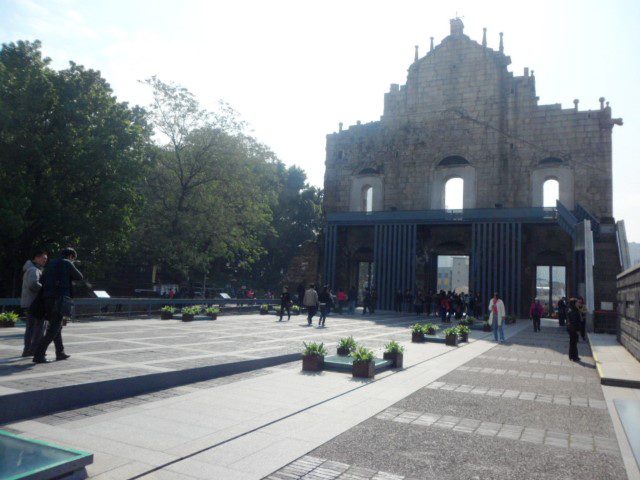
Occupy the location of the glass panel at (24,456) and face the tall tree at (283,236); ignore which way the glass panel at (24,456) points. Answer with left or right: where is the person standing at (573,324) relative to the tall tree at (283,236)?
right

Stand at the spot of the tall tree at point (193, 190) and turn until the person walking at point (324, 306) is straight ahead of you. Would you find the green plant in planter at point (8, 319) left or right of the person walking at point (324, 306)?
right

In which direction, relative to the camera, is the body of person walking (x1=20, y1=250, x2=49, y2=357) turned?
to the viewer's right

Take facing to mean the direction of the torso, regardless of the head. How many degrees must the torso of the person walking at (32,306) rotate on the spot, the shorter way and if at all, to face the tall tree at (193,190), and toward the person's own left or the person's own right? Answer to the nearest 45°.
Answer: approximately 90° to the person's own left

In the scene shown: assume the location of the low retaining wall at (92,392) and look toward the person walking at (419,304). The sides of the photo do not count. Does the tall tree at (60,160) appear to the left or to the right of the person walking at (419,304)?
left

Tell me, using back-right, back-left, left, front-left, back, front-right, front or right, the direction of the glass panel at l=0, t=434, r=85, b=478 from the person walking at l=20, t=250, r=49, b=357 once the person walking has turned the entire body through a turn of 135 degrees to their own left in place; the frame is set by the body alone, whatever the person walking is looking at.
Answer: back-left

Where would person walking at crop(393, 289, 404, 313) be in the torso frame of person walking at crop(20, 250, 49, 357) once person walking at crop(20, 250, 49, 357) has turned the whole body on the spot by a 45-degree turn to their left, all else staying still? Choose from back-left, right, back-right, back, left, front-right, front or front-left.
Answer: front

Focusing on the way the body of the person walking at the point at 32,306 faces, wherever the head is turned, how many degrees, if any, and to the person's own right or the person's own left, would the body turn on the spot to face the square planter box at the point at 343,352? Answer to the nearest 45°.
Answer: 0° — they already face it

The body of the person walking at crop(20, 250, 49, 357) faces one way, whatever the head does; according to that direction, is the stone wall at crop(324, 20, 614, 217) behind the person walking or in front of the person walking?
in front
